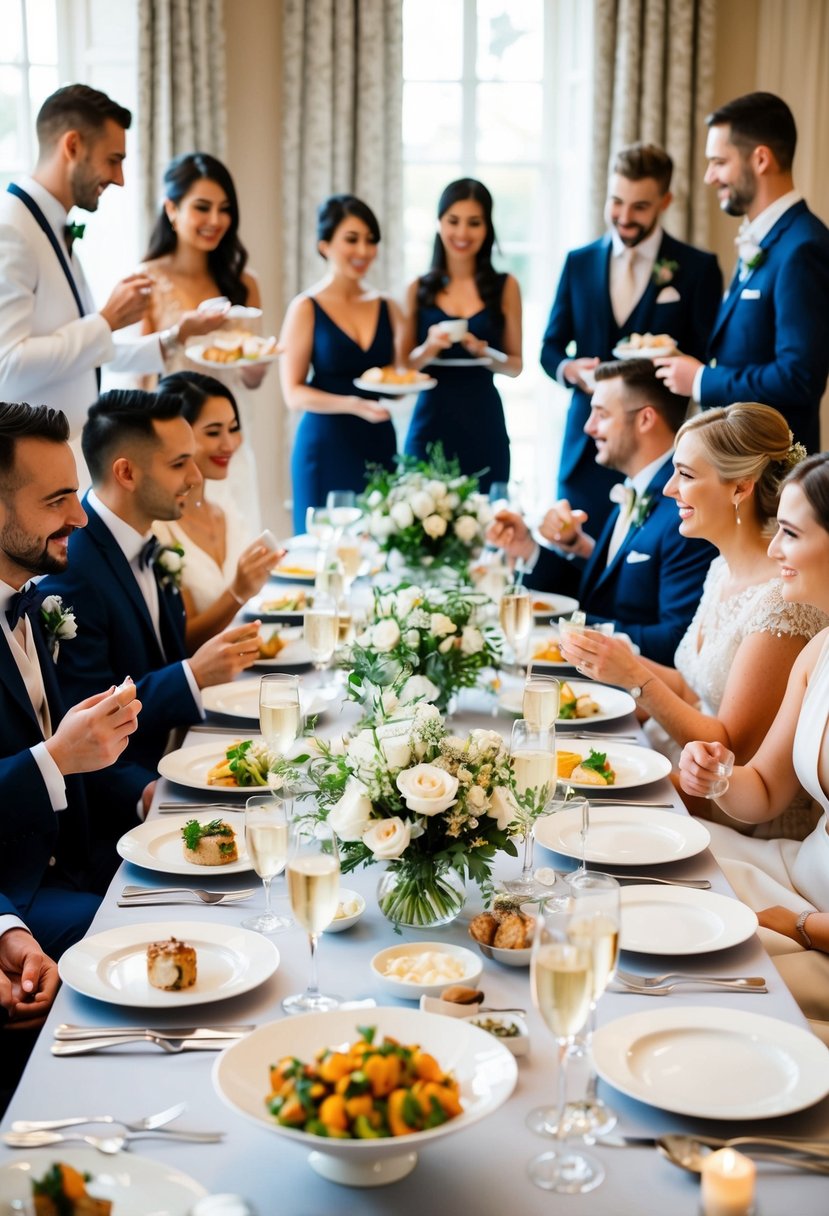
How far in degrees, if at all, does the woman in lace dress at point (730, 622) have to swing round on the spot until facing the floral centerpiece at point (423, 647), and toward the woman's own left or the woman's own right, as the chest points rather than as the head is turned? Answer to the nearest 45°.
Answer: approximately 45° to the woman's own left

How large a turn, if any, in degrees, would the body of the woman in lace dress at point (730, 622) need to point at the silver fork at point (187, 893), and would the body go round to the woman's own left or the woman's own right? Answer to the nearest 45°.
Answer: approximately 45° to the woman's own left

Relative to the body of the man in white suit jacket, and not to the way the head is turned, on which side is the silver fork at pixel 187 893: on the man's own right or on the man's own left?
on the man's own right

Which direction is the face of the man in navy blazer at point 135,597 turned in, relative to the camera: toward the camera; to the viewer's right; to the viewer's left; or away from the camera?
to the viewer's right

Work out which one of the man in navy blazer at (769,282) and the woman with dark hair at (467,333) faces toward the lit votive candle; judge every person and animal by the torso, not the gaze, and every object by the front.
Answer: the woman with dark hair

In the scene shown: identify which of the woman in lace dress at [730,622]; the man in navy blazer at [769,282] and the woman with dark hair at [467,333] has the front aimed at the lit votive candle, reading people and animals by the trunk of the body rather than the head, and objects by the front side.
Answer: the woman with dark hair

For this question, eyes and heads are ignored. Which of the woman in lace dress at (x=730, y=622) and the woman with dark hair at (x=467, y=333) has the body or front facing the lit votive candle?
the woman with dark hair

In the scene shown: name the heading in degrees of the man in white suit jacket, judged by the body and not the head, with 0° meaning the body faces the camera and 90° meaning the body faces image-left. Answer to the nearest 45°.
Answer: approximately 270°

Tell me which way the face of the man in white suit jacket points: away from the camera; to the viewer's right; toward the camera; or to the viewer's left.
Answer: to the viewer's right

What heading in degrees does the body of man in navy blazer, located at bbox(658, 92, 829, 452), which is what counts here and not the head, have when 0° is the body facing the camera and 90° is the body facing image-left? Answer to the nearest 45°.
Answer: approximately 90°

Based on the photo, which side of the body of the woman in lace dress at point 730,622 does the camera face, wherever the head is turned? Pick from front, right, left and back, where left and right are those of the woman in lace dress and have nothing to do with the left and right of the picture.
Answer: left

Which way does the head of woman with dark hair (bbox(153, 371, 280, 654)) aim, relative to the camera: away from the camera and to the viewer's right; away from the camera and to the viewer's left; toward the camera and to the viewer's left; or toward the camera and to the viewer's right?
toward the camera and to the viewer's right

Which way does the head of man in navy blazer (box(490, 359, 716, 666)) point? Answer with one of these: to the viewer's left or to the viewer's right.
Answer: to the viewer's left
